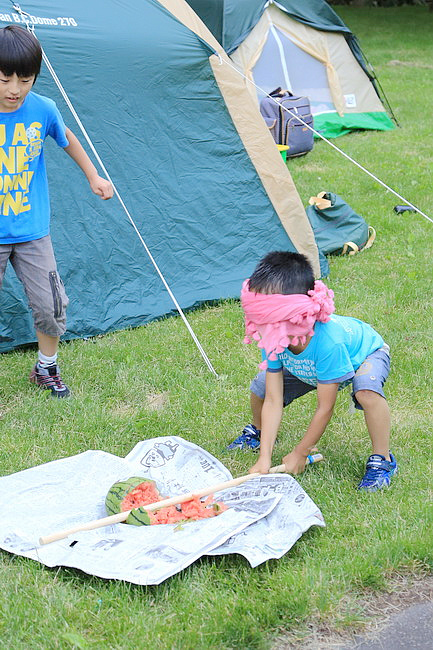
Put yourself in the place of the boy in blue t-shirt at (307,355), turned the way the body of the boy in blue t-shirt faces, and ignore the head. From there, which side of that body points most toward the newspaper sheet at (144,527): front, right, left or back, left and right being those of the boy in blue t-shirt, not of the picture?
front

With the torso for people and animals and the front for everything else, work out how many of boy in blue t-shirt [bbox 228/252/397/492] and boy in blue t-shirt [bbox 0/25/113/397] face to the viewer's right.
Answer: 0

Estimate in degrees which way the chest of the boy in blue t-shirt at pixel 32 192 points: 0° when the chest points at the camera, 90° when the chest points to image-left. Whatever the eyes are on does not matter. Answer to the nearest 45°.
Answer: approximately 0°

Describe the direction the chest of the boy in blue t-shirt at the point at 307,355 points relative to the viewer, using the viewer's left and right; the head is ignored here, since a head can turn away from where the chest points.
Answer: facing the viewer and to the left of the viewer

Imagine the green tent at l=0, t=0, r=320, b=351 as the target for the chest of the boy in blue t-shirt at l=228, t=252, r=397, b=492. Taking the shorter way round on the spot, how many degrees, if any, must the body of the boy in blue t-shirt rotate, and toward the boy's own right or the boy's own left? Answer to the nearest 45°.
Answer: approximately 90° to the boy's own right

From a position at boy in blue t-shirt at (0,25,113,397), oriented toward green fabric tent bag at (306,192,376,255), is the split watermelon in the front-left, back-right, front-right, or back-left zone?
back-right

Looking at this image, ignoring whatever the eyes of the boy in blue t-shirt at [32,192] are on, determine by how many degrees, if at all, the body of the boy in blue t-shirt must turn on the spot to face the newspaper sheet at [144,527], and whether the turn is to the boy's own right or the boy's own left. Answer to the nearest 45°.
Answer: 0° — they already face it

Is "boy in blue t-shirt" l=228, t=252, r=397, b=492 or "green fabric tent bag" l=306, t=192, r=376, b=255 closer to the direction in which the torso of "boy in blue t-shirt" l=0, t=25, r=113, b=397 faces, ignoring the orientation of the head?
the boy in blue t-shirt

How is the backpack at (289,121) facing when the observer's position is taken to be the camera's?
facing the viewer and to the right of the viewer

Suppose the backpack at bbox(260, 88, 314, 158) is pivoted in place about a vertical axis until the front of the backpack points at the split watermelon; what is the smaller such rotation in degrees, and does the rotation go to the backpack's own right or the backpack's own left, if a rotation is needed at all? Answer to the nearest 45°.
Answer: approximately 45° to the backpack's own right

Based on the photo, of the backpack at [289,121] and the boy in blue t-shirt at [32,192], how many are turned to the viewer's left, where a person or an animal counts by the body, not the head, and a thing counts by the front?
0

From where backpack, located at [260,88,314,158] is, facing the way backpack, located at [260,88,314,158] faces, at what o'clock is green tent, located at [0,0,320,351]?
The green tent is roughly at 2 o'clock from the backpack.

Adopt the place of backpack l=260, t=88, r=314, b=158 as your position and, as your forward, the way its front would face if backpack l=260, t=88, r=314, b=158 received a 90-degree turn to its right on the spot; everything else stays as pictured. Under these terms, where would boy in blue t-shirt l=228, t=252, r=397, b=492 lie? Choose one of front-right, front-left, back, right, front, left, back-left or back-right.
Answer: front-left

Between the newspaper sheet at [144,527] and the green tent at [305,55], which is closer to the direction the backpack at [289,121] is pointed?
the newspaper sheet
